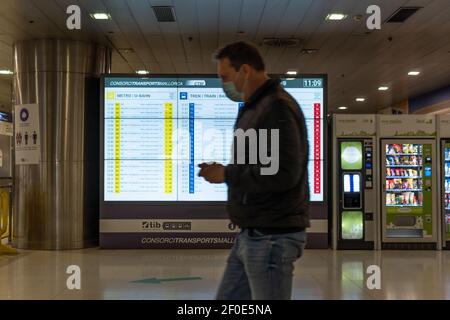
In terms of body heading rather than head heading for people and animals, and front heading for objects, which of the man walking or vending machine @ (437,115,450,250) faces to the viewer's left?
the man walking

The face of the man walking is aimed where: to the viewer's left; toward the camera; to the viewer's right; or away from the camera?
to the viewer's left

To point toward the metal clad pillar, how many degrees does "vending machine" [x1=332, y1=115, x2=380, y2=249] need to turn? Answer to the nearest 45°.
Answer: approximately 90° to its right

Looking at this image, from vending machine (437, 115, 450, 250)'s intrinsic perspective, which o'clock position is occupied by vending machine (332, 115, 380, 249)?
vending machine (332, 115, 380, 249) is roughly at 2 o'clock from vending machine (437, 115, 450, 250).

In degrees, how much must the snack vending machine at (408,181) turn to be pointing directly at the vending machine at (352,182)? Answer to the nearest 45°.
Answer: approximately 45° to its right

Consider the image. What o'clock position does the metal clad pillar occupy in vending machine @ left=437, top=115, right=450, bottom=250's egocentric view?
The metal clad pillar is roughly at 2 o'clock from the vending machine.

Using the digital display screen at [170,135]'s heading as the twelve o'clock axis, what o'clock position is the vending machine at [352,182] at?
The vending machine is roughly at 9 o'clock from the digital display screen.

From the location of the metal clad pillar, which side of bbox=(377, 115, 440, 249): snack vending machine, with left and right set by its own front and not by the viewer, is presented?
right

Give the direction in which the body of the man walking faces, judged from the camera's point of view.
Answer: to the viewer's left

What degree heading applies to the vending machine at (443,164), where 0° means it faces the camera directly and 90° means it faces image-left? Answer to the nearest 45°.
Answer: approximately 0°
